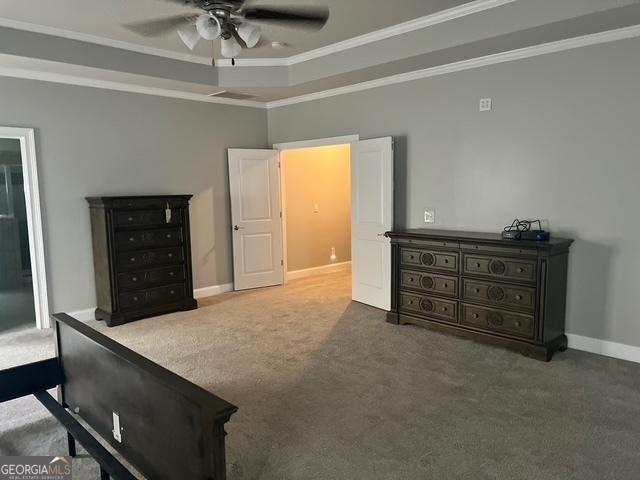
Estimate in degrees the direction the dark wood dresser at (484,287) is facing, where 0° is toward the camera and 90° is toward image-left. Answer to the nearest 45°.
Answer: approximately 45°

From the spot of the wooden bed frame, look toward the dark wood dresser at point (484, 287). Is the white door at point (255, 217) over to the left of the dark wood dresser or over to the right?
left

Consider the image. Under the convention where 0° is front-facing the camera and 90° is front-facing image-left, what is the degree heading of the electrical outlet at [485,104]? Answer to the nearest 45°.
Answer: approximately 45°

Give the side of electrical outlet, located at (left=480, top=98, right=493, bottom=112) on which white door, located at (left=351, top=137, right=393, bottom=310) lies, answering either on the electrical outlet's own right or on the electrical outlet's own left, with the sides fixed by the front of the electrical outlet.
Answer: on the electrical outlet's own right

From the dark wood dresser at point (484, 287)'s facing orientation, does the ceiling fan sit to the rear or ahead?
ahead

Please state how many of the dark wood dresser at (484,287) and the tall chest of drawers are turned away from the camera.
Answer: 0
